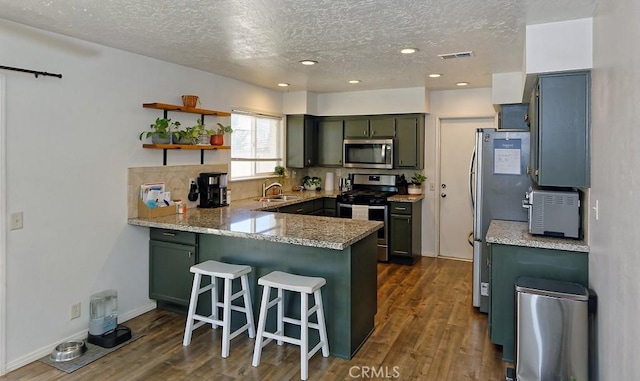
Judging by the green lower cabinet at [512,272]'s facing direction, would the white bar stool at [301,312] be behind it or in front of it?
in front

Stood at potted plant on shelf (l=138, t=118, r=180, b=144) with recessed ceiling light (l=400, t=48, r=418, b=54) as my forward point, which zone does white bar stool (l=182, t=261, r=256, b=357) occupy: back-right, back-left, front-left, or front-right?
front-right

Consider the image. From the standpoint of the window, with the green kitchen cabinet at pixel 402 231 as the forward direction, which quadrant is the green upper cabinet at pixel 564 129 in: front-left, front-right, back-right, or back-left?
front-right

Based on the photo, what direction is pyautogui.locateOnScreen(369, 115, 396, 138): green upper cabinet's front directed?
toward the camera

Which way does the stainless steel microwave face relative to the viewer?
toward the camera

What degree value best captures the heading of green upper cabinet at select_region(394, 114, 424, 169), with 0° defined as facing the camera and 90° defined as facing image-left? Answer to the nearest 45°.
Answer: approximately 0°

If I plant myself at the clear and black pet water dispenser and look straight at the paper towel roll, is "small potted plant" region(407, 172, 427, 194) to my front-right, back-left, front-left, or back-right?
front-right

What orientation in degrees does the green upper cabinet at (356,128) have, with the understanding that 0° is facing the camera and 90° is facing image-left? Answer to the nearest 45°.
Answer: approximately 0°

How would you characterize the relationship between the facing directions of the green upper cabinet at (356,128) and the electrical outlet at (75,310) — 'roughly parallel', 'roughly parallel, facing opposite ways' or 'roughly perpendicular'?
roughly perpendicular

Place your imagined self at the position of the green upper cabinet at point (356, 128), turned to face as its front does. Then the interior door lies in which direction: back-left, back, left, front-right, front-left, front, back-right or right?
left

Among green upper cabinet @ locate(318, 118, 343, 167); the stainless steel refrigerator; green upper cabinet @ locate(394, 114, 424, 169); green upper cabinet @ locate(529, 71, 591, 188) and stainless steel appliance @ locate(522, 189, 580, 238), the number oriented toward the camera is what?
2

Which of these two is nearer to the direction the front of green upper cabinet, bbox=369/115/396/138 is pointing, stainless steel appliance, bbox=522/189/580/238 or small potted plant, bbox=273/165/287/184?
the stainless steel appliance

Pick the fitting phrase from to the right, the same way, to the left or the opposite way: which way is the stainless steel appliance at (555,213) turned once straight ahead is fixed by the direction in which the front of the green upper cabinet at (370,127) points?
to the right

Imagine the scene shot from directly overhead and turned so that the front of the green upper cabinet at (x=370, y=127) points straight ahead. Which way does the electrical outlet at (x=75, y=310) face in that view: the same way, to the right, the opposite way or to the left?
to the left
